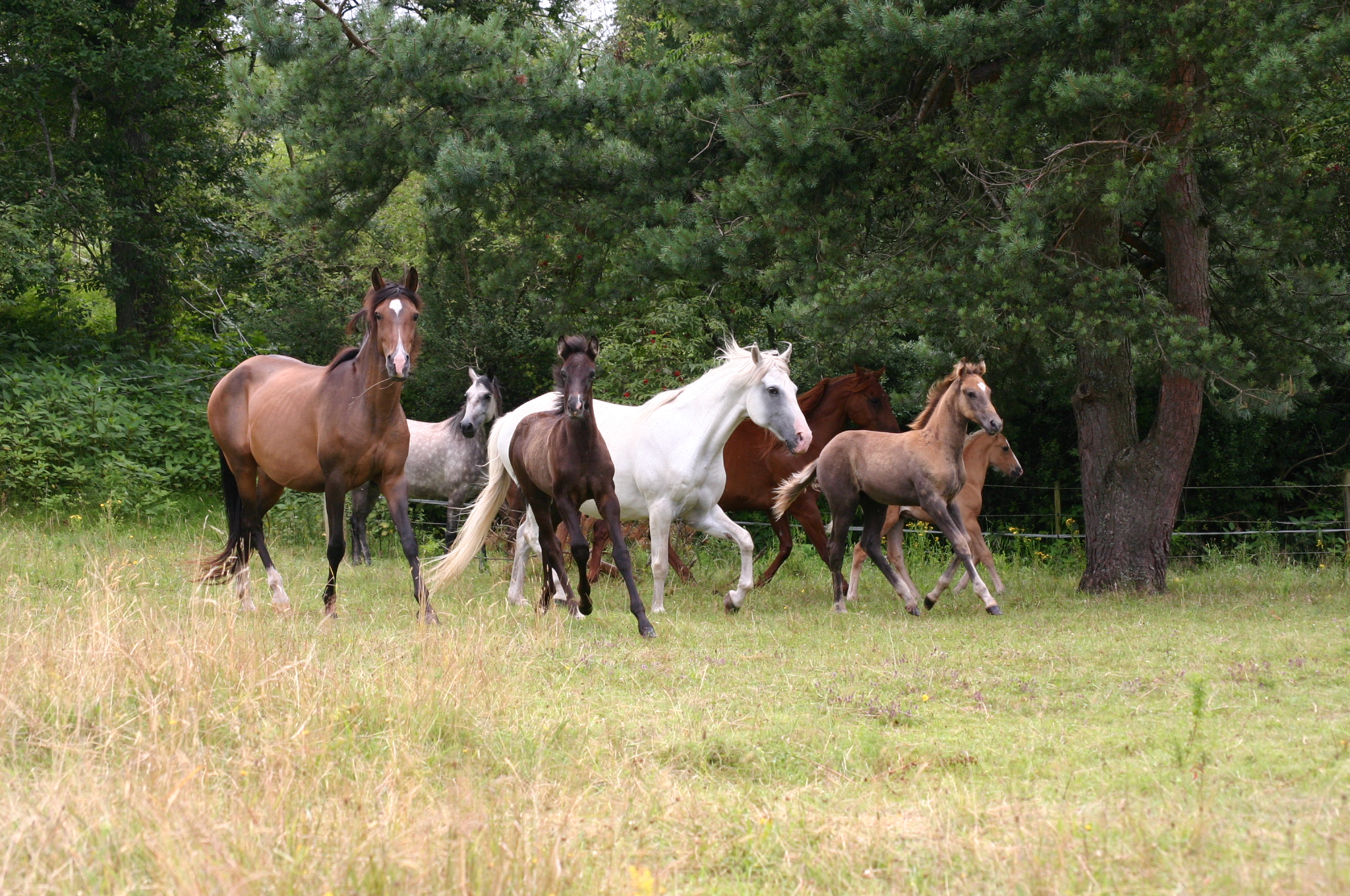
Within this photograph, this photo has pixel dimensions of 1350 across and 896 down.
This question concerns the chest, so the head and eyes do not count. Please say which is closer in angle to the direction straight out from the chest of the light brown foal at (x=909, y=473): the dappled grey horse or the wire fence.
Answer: the wire fence

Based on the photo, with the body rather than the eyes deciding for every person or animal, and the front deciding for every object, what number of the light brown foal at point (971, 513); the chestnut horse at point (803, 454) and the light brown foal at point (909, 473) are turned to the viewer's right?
3

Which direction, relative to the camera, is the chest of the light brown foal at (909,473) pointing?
to the viewer's right

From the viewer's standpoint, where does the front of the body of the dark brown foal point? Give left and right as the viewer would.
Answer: facing the viewer and to the right of the viewer

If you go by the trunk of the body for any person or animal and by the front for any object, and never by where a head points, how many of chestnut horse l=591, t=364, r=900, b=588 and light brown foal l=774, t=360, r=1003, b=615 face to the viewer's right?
2

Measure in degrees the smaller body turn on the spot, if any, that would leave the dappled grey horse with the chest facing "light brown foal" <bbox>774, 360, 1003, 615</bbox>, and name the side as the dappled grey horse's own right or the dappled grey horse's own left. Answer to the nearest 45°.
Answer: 0° — it already faces it

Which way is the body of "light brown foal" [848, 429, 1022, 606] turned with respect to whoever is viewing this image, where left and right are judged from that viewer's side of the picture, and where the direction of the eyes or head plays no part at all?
facing to the right of the viewer

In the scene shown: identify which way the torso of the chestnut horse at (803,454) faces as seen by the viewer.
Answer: to the viewer's right

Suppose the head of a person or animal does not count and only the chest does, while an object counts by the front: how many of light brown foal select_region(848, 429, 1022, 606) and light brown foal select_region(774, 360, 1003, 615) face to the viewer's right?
2

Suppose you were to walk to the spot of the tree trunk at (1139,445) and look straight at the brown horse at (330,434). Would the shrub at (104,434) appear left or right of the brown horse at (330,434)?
right
